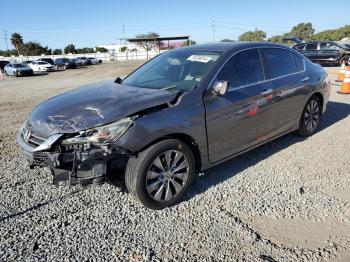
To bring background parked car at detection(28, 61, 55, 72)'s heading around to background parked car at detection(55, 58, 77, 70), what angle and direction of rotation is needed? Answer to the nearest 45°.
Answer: approximately 90° to its left

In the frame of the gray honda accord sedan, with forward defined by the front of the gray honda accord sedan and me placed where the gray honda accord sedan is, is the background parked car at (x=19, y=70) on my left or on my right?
on my right

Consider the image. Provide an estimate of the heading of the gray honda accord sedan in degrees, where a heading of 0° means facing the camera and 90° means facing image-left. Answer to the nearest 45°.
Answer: approximately 45°

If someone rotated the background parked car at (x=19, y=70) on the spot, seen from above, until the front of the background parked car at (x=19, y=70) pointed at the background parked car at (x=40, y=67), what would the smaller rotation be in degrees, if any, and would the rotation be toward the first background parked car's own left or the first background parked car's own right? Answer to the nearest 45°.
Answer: approximately 135° to the first background parked car's own left

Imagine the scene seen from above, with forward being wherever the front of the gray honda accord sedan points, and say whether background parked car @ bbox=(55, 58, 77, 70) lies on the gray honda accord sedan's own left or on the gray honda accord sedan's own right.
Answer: on the gray honda accord sedan's own right
